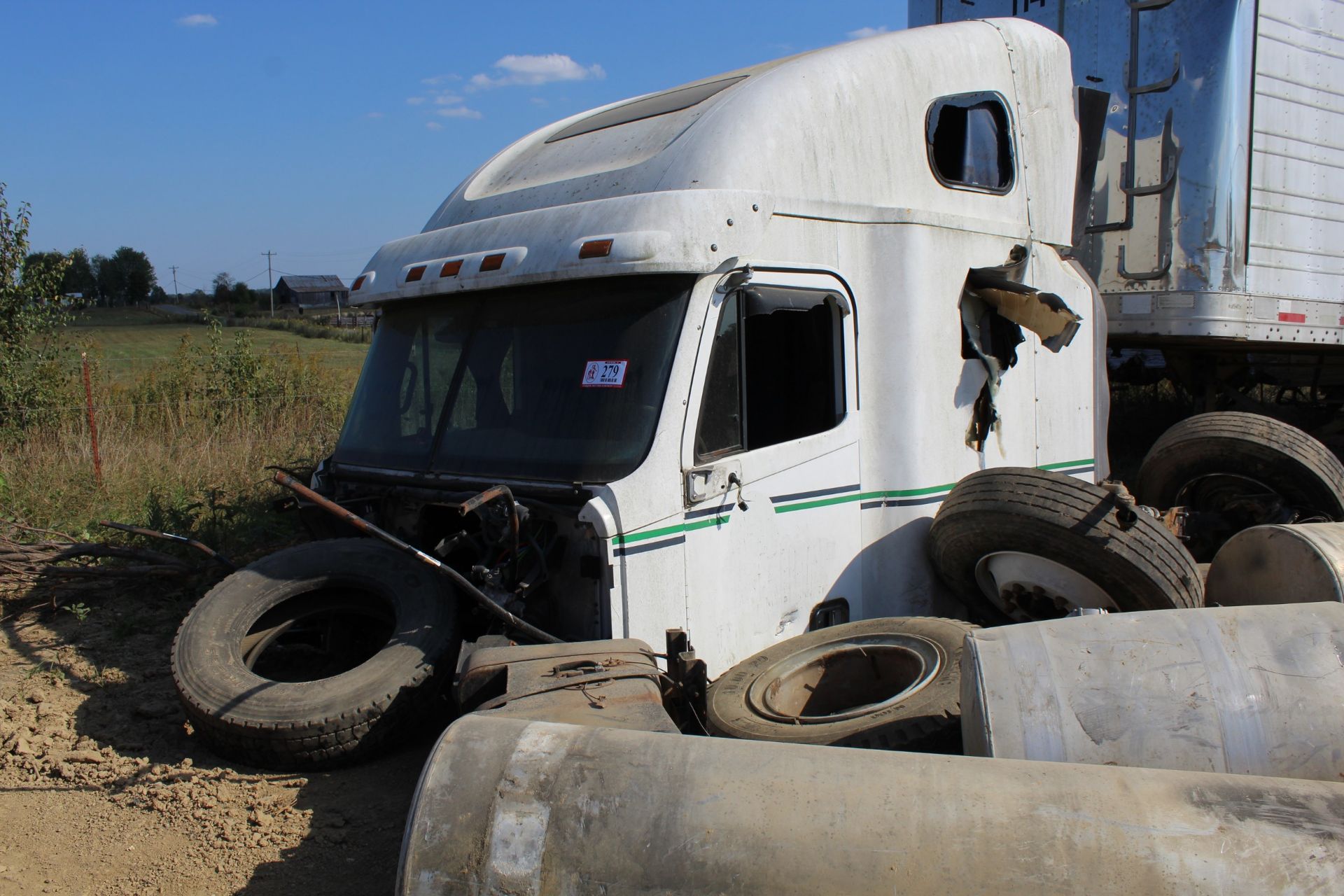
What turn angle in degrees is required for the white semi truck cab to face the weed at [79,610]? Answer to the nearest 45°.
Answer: approximately 45° to its right

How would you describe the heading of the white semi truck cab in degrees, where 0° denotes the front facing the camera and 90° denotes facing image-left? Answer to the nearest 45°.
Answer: approximately 45°

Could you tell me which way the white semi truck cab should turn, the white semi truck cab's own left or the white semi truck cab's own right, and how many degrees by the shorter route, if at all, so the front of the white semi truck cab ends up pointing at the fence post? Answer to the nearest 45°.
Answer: approximately 90° to the white semi truck cab's own right

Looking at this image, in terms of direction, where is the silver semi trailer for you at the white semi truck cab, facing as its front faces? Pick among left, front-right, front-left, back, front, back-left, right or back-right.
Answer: back

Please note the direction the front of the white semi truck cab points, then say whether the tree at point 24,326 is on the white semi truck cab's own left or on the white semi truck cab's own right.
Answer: on the white semi truck cab's own right

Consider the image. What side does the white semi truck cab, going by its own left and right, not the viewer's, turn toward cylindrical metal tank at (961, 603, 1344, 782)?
left

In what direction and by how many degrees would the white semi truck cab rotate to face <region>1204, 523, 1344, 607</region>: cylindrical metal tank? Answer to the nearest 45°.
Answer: approximately 135° to its left
